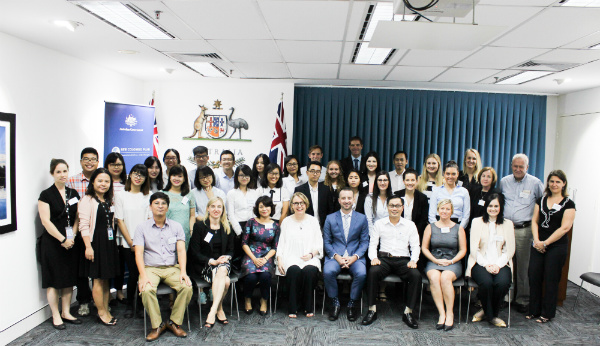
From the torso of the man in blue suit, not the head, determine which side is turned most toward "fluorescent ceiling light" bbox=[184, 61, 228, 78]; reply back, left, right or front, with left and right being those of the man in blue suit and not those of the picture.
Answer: right
